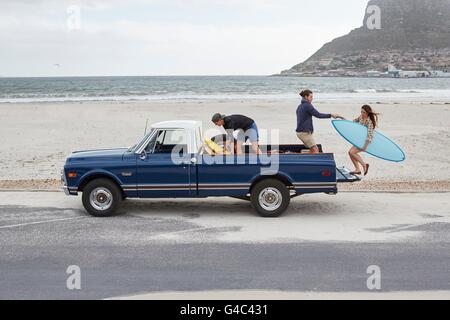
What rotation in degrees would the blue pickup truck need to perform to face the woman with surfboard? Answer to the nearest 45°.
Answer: approximately 180°

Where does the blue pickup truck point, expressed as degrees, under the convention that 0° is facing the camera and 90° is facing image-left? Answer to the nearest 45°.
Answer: approximately 90°
